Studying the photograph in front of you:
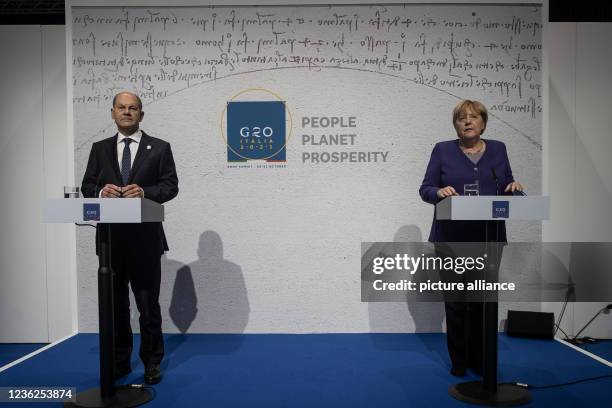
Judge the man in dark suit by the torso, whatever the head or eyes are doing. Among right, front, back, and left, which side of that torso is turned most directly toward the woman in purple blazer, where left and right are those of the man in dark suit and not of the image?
left

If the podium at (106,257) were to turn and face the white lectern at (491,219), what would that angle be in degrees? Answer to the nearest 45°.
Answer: approximately 90° to its left

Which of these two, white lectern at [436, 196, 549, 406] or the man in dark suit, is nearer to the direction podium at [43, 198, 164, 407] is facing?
the white lectern

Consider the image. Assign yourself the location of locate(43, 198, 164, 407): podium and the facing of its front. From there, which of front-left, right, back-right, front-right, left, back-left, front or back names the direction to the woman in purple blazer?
left

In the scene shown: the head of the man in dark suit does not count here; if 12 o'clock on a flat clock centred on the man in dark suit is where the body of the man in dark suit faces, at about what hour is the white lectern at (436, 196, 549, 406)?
The white lectern is roughly at 10 o'clock from the man in dark suit.

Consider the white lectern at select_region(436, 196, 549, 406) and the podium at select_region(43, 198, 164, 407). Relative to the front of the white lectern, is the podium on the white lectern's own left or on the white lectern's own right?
on the white lectern's own right
